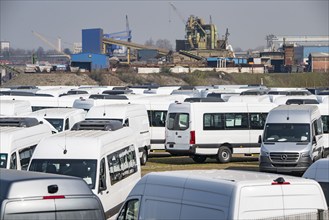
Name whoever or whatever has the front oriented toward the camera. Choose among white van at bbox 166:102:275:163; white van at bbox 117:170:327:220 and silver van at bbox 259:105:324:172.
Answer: silver van at bbox 259:105:324:172

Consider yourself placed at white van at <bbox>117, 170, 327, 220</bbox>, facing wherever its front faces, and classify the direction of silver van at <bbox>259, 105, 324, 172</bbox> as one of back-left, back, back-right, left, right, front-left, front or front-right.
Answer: front-right

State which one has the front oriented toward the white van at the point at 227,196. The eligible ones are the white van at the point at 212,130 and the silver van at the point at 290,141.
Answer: the silver van at the point at 290,141

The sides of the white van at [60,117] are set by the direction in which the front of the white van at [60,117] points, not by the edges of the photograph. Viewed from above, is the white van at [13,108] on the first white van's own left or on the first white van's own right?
on the first white van's own right

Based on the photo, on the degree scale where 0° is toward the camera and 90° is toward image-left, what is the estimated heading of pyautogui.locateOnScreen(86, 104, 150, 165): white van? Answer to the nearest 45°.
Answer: approximately 45°

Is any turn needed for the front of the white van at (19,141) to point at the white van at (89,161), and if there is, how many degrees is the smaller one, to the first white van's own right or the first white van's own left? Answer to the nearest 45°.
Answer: approximately 90° to the first white van's own left

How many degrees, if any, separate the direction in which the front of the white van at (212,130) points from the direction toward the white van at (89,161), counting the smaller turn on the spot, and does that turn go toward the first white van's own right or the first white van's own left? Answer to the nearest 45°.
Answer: approximately 135° to the first white van's own right

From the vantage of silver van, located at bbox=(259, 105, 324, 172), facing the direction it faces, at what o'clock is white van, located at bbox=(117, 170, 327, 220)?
white van, located at bbox=(117, 170, 327, 220) is roughly at 12 o'clock from silver van, located at bbox=(259, 105, 324, 172).

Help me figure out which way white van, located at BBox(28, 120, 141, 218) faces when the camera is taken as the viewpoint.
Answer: facing the viewer and to the left of the viewer

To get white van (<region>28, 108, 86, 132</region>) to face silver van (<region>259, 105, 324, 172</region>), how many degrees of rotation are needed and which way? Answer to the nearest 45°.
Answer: approximately 90° to its left

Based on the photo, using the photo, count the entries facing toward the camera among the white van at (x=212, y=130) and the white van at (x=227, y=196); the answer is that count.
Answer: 0

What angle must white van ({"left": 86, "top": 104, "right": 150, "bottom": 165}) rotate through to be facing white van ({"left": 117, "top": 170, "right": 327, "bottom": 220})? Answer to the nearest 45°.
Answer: approximately 45° to its left
